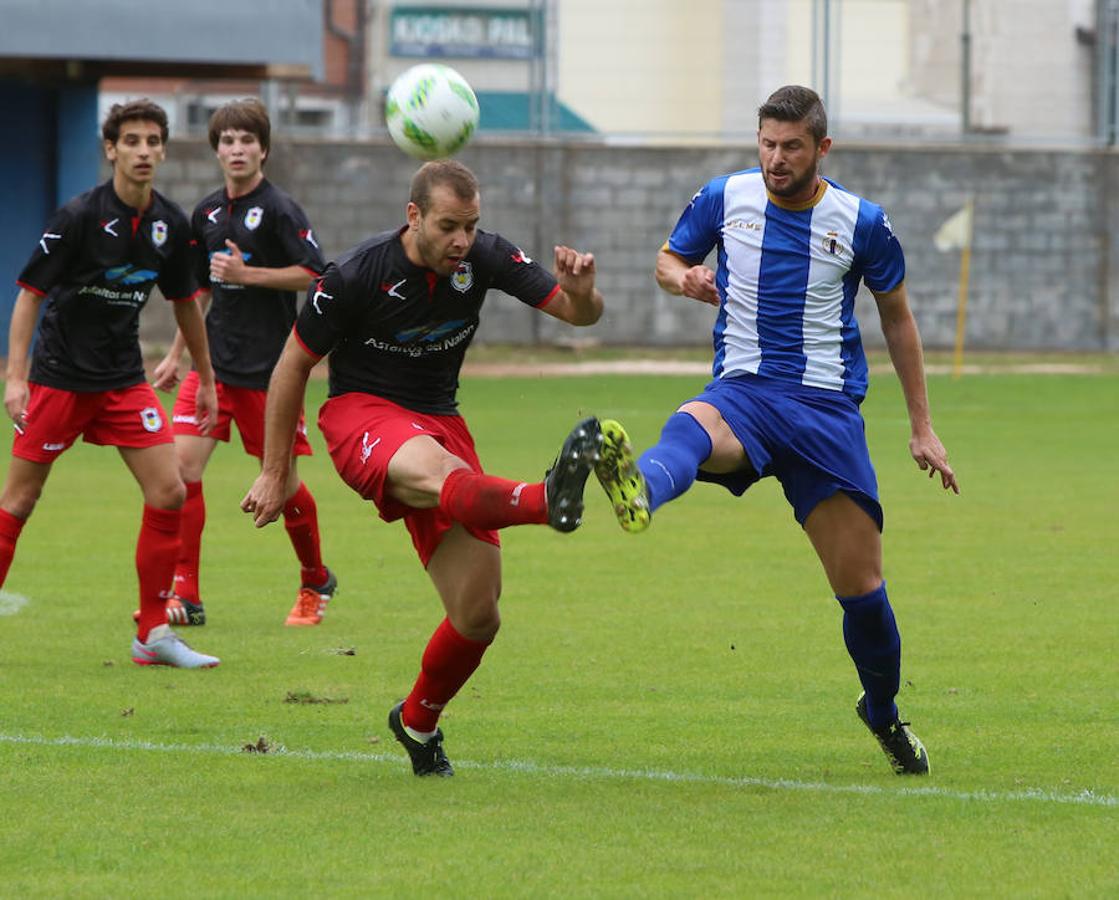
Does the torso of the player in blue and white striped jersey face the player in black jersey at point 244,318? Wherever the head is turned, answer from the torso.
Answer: no

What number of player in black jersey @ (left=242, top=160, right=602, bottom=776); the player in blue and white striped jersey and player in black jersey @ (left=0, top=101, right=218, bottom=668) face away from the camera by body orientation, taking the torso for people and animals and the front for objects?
0

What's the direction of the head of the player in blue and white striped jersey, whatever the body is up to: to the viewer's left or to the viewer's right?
to the viewer's left

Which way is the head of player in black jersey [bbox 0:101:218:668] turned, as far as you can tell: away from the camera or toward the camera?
toward the camera

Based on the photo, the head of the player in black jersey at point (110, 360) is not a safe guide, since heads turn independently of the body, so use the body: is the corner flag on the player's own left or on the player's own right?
on the player's own left

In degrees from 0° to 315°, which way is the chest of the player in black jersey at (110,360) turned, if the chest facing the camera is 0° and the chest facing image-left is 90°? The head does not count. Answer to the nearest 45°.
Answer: approximately 315°

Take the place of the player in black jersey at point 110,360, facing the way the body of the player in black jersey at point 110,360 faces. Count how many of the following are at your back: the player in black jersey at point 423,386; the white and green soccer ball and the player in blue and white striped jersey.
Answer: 0

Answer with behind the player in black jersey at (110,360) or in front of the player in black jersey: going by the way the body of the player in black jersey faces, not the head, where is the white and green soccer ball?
in front

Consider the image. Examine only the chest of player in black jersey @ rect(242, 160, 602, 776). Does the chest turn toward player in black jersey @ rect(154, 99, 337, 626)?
no

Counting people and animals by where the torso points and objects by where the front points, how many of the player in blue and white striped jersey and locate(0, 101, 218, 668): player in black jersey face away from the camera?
0

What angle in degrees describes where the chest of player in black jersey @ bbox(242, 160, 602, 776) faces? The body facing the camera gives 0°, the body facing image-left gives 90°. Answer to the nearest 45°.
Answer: approximately 315°

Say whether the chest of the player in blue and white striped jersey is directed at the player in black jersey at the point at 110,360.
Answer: no

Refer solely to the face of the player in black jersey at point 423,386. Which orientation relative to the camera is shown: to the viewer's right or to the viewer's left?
to the viewer's right

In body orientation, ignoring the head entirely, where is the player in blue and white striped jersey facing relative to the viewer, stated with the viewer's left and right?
facing the viewer

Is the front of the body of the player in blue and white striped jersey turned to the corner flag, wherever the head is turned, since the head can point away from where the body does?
no

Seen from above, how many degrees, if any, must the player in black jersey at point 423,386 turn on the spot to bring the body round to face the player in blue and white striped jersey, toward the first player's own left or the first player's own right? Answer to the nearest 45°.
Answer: approximately 45° to the first player's own left
